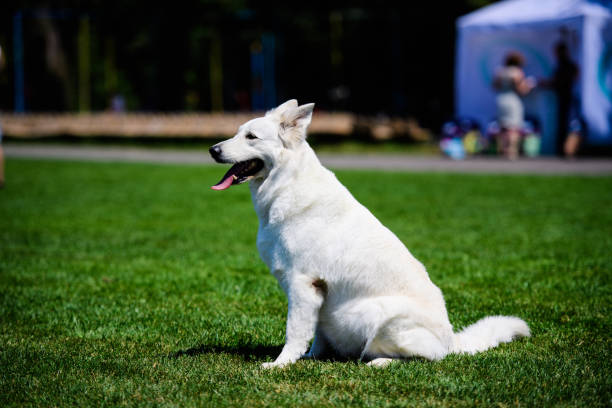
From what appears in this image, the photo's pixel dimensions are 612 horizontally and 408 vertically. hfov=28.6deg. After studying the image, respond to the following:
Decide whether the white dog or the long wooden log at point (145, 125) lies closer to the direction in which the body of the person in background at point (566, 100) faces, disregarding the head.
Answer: the long wooden log

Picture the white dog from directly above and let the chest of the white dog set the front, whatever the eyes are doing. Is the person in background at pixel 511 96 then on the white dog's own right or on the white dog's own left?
on the white dog's own right

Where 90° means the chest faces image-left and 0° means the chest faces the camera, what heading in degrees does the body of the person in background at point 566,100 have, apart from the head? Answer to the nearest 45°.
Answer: approximately 90°

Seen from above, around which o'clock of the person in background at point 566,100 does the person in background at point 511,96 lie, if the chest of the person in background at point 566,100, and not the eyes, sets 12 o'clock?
the person in background at point 511,96 is roughly at 11 o'clock from the person in background at point 566,100.

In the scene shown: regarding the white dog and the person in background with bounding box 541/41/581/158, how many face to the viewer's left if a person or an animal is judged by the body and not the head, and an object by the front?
2

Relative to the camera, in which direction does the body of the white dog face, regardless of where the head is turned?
to the viewer's left

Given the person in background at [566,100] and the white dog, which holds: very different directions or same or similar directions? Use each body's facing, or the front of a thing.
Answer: same or similar directions

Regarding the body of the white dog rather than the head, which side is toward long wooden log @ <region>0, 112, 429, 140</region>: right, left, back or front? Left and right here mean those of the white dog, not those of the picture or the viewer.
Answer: right

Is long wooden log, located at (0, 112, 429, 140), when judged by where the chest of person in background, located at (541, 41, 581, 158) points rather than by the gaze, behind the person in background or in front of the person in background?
in front

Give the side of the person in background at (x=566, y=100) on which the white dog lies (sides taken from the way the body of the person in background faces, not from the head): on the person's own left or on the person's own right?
on the person's own left
